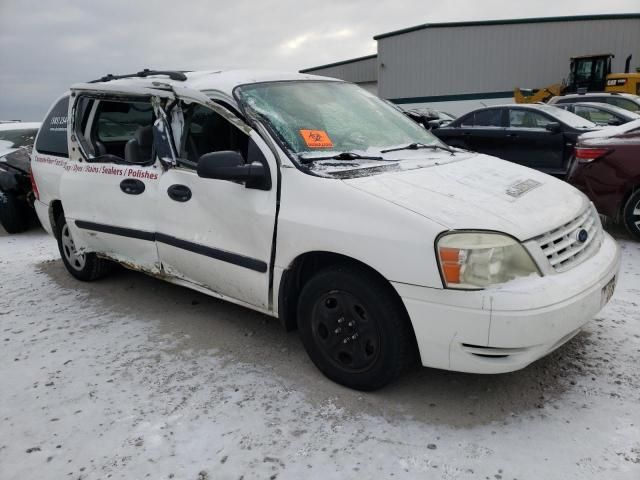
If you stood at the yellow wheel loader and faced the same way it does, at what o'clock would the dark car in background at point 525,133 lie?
The dark car in background is roughly at 9 o'clock from the yellow wheel loader.

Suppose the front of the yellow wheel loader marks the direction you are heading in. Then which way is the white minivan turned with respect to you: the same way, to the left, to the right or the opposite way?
the opposite way

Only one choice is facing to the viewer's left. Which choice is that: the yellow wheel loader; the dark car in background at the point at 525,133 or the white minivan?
the yellow wheel loader

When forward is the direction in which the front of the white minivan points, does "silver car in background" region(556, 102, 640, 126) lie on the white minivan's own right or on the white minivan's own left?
on the white minivan's own left

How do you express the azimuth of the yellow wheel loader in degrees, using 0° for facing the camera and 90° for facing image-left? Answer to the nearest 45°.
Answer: approximately 90°

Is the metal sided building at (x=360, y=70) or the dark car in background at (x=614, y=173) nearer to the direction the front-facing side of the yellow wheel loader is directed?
the metal sided building

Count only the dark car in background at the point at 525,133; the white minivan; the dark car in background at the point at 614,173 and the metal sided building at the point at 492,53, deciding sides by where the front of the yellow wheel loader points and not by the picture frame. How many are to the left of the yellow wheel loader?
3

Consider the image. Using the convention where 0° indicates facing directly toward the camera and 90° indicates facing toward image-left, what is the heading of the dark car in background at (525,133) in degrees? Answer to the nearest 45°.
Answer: approximately 315°
